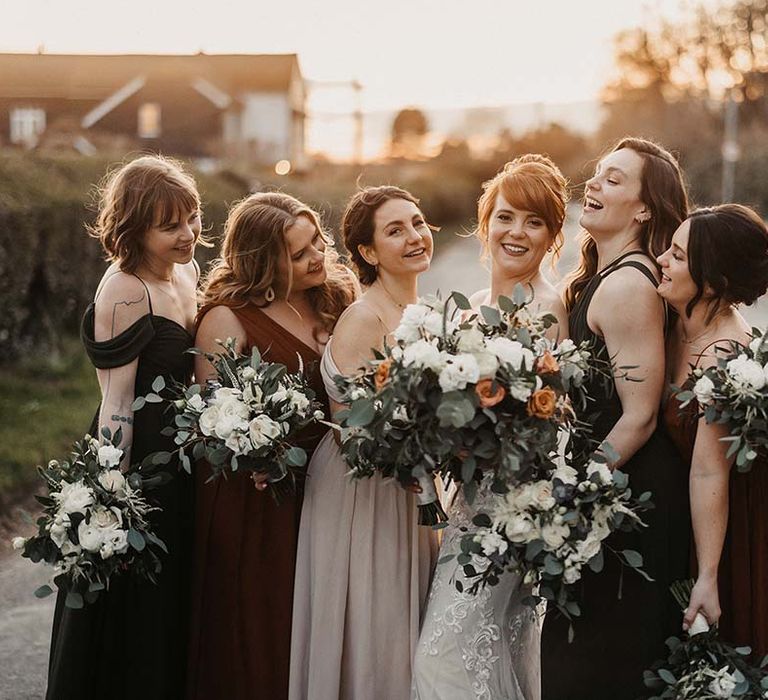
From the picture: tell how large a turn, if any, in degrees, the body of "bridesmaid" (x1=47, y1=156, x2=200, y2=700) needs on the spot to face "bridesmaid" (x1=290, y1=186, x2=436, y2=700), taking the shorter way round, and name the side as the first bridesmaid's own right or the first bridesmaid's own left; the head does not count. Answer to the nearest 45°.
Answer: approximately 45° to the first bridesmaid's own left

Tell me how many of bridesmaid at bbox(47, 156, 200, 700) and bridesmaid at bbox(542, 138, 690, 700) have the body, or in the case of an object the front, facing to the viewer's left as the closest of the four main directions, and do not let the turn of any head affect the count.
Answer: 1

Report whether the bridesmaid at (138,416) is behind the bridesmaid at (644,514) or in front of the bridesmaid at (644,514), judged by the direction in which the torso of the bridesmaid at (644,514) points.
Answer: in front

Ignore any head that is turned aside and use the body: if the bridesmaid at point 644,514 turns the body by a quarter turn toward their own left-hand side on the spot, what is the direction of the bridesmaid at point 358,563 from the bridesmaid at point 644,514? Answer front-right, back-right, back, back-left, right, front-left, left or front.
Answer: right

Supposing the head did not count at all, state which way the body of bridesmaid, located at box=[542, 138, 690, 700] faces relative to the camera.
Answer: to the viewer's left

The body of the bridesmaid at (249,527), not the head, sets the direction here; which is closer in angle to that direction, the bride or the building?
the bride

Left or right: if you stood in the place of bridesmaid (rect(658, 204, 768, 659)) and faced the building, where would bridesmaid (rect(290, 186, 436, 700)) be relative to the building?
left

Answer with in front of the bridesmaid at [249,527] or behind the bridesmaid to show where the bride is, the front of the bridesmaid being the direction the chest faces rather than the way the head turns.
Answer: in front

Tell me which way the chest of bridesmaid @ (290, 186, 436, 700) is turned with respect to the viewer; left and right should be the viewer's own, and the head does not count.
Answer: facing the viewer and to the right of the viewer

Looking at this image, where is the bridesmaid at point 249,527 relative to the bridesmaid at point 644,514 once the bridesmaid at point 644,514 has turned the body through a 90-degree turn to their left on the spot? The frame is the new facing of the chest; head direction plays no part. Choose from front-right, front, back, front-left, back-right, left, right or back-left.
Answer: right

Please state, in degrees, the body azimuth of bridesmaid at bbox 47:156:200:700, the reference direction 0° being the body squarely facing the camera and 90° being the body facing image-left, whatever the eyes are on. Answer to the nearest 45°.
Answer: approximately 315°

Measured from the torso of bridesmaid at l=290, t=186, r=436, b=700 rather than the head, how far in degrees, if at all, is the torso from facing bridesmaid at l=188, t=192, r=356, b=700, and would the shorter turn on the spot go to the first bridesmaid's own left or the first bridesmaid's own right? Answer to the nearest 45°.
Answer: approximately 135° to the first bridesmaid's own right

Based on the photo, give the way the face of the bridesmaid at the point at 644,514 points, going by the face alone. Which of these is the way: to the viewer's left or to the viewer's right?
to the viewer's left
